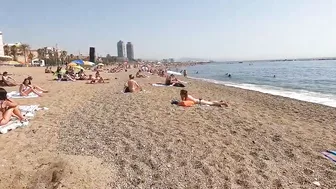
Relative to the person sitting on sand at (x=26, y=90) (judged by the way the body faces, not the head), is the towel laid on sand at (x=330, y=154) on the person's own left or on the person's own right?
on the person's own right

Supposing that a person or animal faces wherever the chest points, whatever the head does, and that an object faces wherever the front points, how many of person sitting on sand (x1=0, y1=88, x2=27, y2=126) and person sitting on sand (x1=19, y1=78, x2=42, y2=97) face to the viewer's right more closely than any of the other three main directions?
2

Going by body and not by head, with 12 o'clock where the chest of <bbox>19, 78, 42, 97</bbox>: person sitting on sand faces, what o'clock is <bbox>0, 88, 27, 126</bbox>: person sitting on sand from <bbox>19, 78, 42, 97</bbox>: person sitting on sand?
<bbox>0, 88, 27, 126</bbox>: person sitting on sand is roughly at 3 o'clock from <bbox>19, 78, 42, 97</bbox>: person sitting on sand.

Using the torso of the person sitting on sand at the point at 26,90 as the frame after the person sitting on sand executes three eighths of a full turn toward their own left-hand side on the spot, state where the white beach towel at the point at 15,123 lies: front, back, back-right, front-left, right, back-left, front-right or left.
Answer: back-left

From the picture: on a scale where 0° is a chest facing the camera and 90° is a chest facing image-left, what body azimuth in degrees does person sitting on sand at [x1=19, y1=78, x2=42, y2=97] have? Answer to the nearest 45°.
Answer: approximately 270°

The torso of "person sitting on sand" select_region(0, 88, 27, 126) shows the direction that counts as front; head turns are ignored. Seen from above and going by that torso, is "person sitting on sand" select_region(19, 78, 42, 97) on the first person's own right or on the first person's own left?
on the first person's own left

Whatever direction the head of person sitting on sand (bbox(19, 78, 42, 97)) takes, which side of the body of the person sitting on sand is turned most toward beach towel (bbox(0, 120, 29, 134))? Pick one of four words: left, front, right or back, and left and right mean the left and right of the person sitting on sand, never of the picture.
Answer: right

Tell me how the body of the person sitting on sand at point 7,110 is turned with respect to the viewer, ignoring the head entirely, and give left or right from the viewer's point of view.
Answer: facing to the right of the viewer
